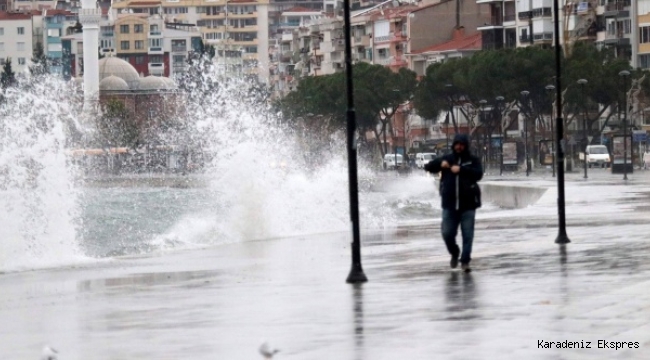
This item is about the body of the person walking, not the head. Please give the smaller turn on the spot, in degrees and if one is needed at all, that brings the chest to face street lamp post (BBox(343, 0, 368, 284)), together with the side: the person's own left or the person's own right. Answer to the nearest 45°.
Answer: approximately 90° to the person's own right

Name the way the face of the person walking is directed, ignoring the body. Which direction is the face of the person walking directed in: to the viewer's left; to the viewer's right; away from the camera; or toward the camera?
toward the camera

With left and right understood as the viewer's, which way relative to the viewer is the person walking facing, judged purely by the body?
facing the viewer
